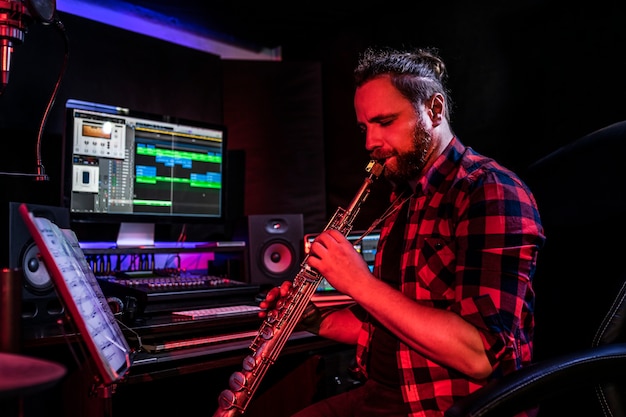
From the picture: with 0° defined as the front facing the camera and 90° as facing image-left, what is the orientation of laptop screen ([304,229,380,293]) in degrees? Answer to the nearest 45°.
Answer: approximately 0°

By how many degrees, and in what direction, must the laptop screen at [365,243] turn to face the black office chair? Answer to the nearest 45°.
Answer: approximately 45° to its left

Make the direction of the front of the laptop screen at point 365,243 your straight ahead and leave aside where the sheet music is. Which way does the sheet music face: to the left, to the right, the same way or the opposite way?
to the left

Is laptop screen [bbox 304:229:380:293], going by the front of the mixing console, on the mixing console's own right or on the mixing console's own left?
on the mixing console's own left

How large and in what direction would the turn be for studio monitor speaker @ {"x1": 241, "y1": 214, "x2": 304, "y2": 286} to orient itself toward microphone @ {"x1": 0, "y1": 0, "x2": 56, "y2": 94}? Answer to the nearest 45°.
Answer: approximately 45° to its right

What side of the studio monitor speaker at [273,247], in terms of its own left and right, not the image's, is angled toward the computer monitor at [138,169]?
right

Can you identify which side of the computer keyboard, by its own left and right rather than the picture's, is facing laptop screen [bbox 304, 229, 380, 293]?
left

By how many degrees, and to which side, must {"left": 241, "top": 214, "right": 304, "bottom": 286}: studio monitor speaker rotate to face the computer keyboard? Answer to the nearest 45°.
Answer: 0° — it already faces it

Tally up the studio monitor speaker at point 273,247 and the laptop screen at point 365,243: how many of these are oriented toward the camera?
2
